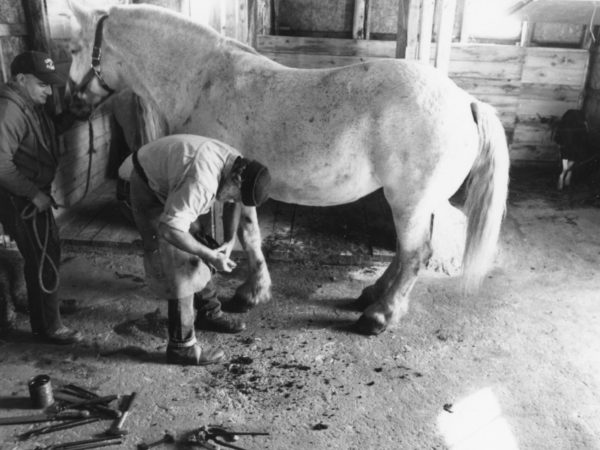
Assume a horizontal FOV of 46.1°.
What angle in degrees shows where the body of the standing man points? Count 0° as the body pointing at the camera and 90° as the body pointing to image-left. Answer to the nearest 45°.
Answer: approximately 270°

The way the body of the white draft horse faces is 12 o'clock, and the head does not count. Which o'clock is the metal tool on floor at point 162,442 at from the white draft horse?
The metal tool on floor is roughly at 10 o'clock from the white draft horse.

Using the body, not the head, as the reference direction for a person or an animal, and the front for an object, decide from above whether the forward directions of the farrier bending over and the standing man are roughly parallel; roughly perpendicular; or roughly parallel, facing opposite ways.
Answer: roughly parallel

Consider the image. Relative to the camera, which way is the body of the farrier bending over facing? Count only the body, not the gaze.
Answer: to the viewer's right

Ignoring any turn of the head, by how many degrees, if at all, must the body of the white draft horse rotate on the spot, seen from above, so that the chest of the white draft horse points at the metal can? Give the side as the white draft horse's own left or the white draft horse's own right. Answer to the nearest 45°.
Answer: approximately 45° to the white draft horse's own left

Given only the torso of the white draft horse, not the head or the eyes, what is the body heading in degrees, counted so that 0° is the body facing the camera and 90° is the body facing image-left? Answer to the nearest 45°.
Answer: approximately 90°

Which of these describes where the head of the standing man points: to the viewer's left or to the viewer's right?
to the viewer's right

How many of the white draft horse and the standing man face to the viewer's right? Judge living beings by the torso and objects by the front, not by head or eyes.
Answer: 1

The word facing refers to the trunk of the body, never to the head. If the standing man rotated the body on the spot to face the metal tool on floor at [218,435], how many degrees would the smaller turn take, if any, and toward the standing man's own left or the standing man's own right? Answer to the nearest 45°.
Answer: approximately 45° to the standing man's own right

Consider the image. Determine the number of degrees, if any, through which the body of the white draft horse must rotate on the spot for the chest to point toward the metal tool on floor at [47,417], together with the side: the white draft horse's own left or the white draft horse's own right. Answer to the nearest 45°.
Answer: approximately 45° to the white draft horse's own left

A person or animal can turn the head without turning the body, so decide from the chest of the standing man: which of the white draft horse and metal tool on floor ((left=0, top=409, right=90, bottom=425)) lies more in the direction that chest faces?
the white draft horse
